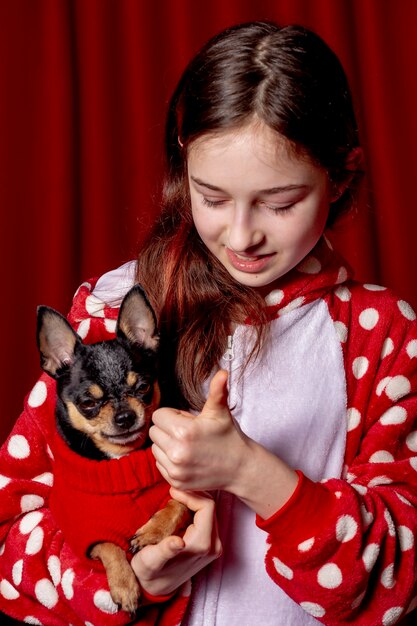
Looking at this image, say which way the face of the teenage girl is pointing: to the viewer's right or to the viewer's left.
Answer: to the viewer's left

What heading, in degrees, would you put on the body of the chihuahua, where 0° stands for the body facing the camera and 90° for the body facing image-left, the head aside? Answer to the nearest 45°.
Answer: approximately 0°
